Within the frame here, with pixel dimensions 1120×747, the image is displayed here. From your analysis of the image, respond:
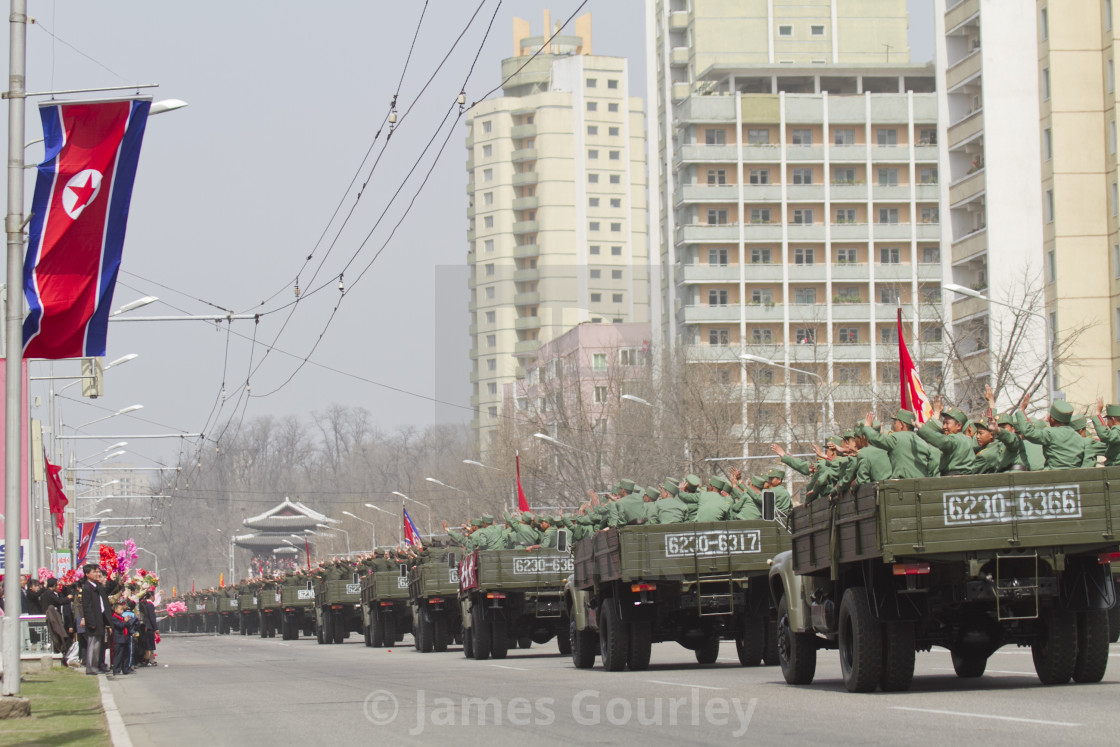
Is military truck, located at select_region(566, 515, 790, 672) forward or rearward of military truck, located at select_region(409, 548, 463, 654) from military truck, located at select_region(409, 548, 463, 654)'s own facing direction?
rearward

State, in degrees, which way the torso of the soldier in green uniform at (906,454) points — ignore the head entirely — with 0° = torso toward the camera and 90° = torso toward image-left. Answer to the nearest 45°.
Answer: approximately 135°

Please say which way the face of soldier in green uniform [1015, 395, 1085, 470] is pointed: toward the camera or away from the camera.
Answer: away from the camera

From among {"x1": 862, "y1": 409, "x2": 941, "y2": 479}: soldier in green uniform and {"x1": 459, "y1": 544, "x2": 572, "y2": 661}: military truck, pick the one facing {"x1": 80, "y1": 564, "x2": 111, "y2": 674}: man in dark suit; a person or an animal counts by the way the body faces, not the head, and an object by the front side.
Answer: the soldier in green uniform

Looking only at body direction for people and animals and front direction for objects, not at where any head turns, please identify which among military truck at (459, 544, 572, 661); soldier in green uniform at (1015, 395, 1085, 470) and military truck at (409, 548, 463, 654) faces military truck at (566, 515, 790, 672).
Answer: the soldier in green uniform

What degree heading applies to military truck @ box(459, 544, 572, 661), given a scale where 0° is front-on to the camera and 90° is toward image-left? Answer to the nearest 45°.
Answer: approximately 180°

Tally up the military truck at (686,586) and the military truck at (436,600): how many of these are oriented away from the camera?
2

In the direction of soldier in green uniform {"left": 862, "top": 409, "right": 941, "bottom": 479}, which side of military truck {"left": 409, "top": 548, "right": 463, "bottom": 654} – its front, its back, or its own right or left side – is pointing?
back

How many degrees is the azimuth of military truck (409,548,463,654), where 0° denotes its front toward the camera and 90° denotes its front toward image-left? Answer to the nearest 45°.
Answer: approximately 180°

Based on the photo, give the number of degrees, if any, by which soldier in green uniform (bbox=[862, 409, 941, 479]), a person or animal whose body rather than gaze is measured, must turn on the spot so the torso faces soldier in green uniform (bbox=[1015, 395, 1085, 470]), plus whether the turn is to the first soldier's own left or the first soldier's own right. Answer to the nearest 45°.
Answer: approximately 135° to the first soldier's own right

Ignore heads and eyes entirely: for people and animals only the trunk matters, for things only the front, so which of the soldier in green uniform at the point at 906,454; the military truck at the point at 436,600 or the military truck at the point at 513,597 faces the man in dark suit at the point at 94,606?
the soldier in green uniform

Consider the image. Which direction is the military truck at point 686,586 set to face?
away from the camera
